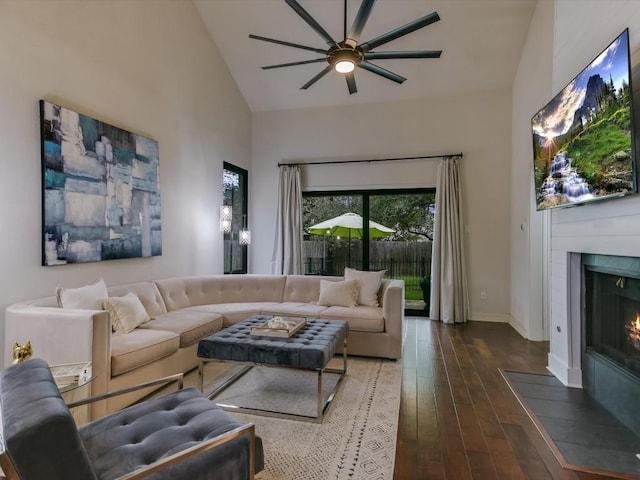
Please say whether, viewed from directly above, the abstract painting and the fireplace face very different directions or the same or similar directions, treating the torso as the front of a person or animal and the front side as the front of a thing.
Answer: very different directions

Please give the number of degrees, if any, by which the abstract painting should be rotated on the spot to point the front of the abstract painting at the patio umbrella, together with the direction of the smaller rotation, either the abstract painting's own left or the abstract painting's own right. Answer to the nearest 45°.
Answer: approximately 45° to the abstract painting's own left

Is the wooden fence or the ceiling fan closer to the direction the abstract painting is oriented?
the ceiling fan

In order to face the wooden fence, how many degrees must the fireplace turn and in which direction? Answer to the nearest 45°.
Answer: approximately 90° to its right

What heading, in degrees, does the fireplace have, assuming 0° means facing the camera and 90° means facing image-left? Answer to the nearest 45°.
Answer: approximately 45°

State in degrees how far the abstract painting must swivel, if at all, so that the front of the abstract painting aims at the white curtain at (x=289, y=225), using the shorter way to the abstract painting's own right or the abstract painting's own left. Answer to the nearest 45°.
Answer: approximately 90° to the abstract painting's own left

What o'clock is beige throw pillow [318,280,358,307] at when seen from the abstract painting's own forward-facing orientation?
The beige throw pillow is roughly at 11 o'clock from the abstract painting.

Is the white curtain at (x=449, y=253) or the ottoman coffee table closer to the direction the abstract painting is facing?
the ottoman coffee table
